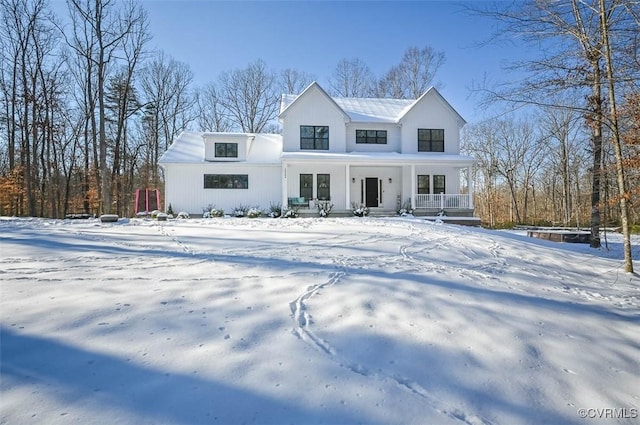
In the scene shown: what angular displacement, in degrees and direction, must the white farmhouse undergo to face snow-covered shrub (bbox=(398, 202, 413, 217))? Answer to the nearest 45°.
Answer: approximately 90° to its left

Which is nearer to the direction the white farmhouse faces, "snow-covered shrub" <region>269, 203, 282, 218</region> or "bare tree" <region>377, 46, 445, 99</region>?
the snow-covered shrub

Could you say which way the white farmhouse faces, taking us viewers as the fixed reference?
facing the viewer

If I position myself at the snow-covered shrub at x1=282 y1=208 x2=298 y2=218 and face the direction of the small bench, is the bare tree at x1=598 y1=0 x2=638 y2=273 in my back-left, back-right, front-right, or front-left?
back-right

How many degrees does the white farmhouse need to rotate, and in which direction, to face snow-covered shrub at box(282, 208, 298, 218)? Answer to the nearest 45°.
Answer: approximately 45° to its right

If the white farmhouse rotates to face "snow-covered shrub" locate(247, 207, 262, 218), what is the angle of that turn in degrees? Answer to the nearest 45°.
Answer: approximately 45° to its right

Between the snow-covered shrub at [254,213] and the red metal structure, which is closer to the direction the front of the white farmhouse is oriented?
the snow-covered shrub

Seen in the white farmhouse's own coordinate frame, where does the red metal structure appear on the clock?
The red metal structure is roughly at 3 o'clock from the white farmhouse.

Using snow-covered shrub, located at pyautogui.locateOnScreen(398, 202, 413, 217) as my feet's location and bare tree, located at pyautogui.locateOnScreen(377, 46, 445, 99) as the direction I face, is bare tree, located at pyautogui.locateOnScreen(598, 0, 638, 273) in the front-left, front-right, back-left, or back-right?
back-right
